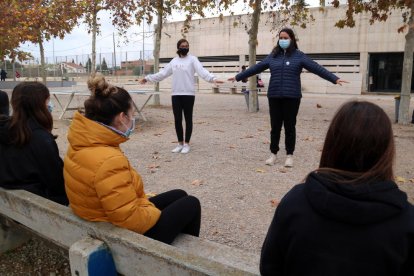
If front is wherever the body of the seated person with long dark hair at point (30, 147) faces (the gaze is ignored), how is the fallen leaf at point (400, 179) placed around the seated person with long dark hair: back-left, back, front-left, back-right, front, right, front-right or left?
front-right

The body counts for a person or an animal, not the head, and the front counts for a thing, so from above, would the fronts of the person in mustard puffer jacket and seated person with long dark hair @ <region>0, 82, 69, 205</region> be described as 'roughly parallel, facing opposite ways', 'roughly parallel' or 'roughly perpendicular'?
roughly parallel

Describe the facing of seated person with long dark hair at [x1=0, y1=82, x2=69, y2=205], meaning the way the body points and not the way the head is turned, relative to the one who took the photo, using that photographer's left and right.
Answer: facing away from the viewer and to the right of the viewer

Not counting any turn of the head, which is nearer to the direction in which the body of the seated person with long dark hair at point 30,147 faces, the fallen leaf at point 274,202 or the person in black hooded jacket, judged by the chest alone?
the fallen leaf

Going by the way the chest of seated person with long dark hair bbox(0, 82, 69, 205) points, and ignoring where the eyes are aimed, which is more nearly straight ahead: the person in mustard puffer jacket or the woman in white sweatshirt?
the woman in white sweatshirt

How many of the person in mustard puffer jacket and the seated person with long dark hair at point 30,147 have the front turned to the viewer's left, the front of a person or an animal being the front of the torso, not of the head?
0

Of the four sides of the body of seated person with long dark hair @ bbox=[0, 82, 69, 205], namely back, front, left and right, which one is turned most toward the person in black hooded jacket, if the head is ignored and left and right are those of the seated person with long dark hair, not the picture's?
right

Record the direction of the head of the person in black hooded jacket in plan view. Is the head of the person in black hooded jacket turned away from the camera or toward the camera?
away from the camera

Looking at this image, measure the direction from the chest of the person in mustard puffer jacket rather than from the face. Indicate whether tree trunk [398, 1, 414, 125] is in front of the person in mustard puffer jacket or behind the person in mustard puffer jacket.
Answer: in front

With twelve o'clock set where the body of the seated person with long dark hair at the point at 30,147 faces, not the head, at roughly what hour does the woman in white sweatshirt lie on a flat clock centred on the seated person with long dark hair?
The woman in white sweatshirt is roughly at 12 o'clock from the seated person with long dark hair.

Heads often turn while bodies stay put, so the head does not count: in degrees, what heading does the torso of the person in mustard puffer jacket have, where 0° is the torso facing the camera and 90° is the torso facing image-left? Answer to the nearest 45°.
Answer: approximately 225°

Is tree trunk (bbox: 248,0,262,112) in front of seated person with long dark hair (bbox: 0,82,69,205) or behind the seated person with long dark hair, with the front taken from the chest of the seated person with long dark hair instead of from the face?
in front

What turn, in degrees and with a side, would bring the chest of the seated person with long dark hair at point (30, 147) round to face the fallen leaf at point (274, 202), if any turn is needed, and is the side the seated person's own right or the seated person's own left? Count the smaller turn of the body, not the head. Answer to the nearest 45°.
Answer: approximately 45° to the seated person's own right

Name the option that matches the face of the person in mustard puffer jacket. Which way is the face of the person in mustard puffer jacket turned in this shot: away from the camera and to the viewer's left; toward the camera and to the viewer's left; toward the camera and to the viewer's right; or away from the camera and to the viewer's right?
away from the camera and to the viewer's right

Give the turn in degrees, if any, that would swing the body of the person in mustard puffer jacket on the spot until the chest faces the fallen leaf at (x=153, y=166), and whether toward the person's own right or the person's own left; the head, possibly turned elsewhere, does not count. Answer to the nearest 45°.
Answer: approximately 45° to the person's own left

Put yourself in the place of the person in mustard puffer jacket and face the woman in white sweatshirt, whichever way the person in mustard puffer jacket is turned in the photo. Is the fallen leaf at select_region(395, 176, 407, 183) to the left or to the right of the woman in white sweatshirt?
right

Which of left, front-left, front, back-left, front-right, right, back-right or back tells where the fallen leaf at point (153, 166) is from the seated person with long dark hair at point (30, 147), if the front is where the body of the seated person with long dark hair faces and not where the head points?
front
